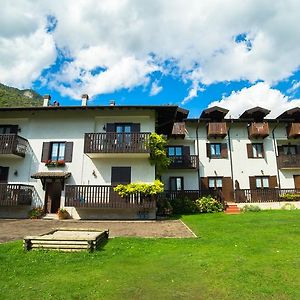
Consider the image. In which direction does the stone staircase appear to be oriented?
toward the camera

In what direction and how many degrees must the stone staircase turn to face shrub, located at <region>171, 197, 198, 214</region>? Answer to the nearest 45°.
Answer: approximately 90° to its right

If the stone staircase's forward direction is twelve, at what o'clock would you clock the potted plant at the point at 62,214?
The potted plant is roughly at 2 o'clock from the stone staircase.

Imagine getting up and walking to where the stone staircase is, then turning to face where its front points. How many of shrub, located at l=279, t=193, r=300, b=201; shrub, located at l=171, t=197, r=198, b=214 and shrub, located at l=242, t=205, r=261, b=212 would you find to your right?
1

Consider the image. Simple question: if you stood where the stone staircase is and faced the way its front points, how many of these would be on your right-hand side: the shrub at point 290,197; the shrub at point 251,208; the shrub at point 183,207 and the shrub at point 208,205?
2

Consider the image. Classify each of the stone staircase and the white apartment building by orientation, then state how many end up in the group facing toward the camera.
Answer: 2

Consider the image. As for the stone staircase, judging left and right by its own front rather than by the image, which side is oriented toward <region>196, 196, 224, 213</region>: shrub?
right

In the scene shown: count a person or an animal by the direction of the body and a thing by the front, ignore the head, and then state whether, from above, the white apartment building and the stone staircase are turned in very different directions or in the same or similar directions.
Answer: same or similar directions

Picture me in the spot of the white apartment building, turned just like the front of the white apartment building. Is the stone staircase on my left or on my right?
on my left

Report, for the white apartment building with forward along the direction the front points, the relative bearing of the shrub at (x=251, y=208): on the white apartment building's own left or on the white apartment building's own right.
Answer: on the white apartment building's own left

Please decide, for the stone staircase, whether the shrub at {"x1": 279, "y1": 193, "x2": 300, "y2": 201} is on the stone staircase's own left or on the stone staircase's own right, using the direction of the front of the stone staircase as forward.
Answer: on the stone staircase's own left

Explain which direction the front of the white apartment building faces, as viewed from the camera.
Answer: facing the viewer
